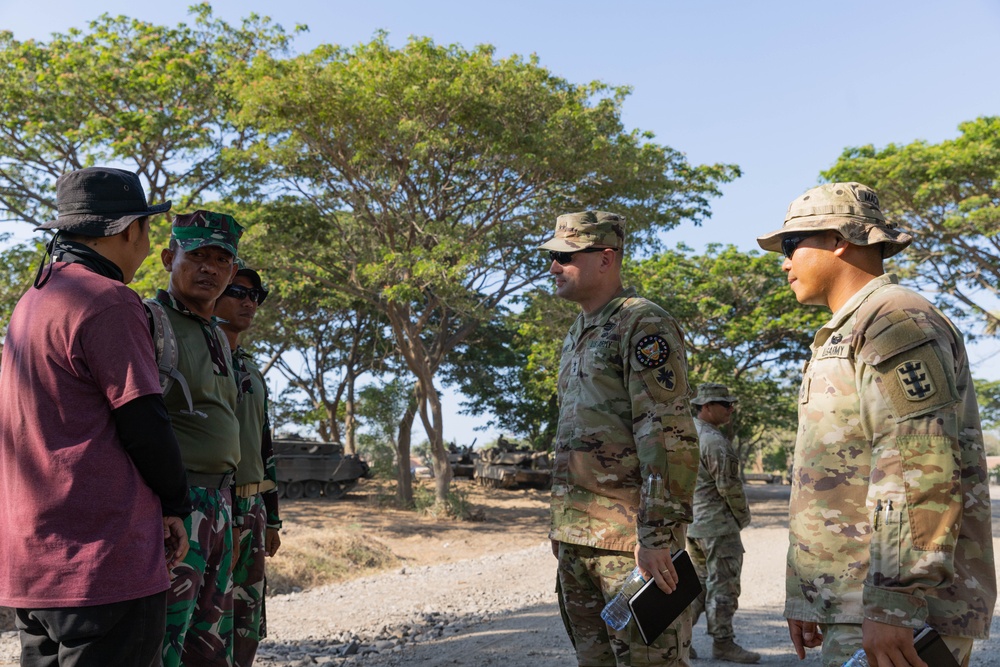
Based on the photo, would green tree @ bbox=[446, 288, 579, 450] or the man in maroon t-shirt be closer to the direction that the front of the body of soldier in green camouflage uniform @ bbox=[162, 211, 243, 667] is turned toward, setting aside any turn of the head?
the man in maroon t-shirt

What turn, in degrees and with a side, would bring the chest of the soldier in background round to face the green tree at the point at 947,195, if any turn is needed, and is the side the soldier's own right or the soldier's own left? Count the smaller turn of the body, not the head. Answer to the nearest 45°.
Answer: approximately 90° to the soldier's own left

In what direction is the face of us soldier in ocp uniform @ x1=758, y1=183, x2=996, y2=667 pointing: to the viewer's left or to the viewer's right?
to the viewer's left

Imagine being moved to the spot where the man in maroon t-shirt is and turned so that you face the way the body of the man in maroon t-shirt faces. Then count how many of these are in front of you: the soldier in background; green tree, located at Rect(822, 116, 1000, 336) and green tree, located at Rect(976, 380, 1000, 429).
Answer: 3

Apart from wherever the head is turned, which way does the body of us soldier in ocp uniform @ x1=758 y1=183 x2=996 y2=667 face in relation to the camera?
to the viewer's left

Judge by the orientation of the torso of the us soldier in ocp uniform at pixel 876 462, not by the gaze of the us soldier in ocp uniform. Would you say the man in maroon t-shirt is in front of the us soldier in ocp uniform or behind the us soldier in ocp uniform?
in front

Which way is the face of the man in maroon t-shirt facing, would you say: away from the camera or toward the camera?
away from the camera

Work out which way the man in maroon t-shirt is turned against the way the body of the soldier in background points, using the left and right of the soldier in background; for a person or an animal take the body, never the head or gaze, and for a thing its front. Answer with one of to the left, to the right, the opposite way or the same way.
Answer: to the left
